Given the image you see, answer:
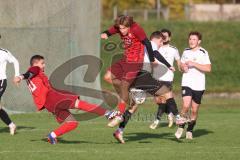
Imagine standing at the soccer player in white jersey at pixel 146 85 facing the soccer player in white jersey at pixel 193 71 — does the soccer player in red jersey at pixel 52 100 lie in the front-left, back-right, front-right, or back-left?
back-right

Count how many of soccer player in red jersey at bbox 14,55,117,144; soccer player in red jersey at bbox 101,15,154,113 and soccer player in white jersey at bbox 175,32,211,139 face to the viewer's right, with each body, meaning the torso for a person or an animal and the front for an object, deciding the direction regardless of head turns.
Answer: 1

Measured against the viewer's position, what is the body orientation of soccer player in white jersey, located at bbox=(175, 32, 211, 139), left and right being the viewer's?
facing the viewer and to the left of the viewer

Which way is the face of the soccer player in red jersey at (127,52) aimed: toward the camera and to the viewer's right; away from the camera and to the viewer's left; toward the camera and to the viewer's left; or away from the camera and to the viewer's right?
toward the camera and to the viewer's left

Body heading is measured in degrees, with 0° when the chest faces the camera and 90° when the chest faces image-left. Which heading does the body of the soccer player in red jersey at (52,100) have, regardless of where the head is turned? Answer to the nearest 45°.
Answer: approximately 270°

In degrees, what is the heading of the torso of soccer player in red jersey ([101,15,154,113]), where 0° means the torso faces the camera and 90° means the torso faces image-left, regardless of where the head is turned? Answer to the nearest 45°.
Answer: approximately 45°

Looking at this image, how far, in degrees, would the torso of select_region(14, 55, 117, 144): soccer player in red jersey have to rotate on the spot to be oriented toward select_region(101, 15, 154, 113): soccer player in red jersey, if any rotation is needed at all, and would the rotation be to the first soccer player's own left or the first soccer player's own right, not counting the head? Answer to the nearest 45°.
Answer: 0° — they already face them

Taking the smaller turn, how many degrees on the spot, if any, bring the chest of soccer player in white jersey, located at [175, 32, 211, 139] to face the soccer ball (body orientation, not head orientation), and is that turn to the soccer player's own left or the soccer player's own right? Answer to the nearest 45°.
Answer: approximately 45° to the soccer player's own right

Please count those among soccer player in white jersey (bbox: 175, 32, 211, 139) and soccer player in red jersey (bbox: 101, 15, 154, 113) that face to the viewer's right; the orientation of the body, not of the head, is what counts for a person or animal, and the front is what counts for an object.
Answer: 0
